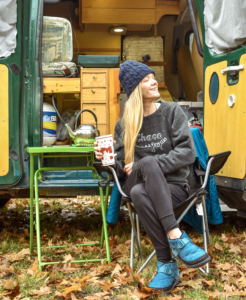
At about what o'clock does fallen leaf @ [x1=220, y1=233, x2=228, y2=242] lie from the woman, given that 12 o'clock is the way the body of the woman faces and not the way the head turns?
The fallen leaf is roughly at 7 o'clock from the woman.

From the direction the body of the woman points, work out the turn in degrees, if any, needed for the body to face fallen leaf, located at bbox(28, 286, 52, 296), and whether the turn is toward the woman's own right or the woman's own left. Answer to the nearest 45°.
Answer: approximately 45° to the woman's own right

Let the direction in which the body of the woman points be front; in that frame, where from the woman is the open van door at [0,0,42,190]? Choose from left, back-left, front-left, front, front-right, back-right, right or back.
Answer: back-right

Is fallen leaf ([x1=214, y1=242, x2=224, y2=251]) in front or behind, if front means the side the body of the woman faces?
behind

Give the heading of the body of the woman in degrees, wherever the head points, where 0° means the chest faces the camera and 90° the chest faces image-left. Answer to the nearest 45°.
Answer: approximately 0°

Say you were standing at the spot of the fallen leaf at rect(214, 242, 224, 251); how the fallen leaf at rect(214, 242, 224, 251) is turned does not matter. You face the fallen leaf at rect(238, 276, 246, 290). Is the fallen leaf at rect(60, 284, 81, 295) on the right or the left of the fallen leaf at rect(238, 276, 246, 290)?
right

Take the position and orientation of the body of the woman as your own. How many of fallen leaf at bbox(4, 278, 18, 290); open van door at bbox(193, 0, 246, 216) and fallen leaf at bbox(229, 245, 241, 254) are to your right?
1

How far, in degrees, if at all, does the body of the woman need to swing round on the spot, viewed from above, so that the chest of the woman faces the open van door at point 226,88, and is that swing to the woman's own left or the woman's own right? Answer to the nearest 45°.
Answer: approximately 135° to the woman's own left
